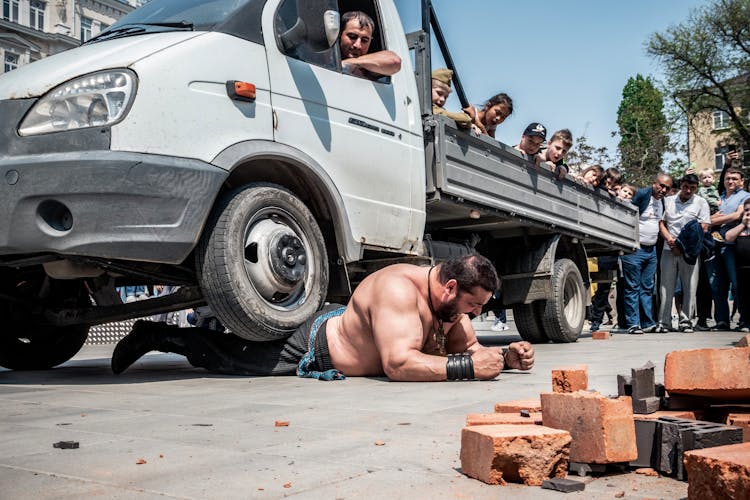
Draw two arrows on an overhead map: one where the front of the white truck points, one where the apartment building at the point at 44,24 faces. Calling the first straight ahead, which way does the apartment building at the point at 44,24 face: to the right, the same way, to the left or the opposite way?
to the left

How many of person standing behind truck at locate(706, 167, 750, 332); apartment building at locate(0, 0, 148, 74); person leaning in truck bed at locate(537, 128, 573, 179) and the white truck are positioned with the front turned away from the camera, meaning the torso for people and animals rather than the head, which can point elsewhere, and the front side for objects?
0

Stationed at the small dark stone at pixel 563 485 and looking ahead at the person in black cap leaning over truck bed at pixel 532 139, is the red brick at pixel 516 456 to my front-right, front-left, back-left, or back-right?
front-left

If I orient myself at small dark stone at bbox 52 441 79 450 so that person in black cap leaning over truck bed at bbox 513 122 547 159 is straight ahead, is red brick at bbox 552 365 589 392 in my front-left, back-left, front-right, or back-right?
front-right

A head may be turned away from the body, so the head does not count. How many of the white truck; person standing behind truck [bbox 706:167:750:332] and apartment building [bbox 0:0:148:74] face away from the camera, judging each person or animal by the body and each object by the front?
0

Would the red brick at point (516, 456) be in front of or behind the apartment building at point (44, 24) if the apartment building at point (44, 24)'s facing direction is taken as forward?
in front

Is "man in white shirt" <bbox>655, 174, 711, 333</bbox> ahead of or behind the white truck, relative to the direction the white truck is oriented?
behind

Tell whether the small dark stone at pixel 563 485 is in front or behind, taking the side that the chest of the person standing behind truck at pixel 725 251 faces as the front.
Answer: in front

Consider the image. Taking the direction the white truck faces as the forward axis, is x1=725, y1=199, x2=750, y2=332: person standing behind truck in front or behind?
behind
